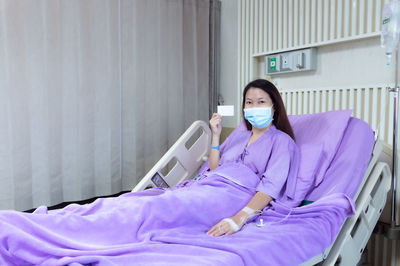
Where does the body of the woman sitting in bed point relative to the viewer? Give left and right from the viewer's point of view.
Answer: facing the viewer and to the left of the viewer

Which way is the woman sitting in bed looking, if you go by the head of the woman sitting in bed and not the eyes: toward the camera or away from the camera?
toward the camera

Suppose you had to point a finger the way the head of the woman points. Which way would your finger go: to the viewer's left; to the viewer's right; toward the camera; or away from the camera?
toward the camera
